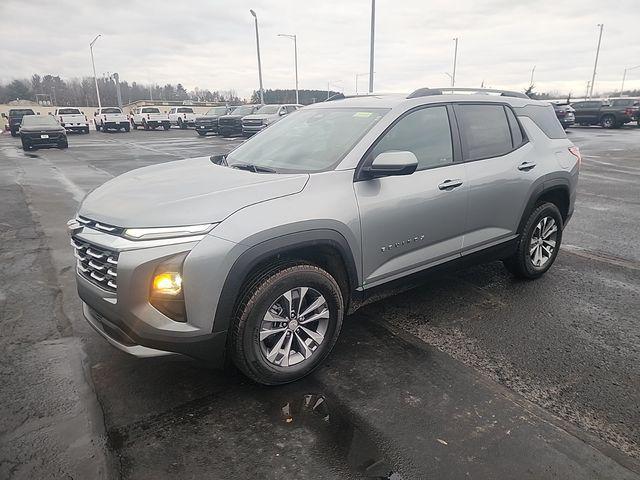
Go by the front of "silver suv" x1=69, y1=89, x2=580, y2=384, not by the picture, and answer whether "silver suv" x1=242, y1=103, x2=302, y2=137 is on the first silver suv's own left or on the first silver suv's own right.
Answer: on the first silver suv's own right

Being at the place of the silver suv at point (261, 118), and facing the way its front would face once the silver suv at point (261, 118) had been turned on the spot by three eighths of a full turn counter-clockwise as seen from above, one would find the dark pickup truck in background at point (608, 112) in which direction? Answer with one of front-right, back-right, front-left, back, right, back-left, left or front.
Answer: front

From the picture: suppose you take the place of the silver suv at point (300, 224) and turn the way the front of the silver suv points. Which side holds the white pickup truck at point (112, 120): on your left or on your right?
on your right

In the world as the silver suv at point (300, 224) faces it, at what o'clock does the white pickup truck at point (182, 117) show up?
The white pickup truck is roughly at 4 o'clock from the silver suv.

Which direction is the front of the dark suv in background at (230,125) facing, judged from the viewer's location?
facing the viewer and to the left of the viewer

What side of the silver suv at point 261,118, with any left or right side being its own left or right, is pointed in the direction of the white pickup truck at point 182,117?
right

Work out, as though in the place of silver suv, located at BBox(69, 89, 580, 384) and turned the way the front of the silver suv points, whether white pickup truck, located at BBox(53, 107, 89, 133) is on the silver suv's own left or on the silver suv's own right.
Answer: on the silver suv's own right

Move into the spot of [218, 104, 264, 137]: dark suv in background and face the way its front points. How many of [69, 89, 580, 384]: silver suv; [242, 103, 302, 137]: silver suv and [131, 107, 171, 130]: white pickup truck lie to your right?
1

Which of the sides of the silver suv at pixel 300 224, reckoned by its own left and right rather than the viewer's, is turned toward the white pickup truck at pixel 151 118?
right
